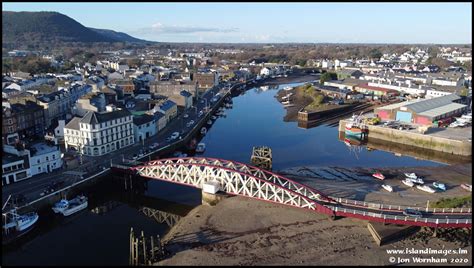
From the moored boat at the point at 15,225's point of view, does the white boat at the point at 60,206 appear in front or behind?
in front

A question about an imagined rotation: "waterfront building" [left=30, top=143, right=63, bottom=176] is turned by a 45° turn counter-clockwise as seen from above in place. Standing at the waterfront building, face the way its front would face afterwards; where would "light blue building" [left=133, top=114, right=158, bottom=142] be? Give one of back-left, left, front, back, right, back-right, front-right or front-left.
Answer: front-left

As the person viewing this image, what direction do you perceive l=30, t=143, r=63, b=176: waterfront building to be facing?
facing the viewer and to the right of the viewer

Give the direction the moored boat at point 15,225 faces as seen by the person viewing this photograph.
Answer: facing away from the viewer and to the right of the viewer

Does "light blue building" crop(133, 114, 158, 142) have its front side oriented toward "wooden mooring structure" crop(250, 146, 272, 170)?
yes

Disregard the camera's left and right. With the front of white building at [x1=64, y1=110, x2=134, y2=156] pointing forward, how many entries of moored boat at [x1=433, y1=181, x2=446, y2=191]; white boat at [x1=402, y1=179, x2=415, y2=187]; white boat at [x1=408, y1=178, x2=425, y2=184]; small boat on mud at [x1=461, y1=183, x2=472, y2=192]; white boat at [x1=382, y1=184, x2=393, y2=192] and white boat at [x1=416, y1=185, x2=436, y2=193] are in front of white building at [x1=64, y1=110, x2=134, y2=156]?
6

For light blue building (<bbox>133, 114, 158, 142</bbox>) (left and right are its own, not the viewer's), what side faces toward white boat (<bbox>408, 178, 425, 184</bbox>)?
front

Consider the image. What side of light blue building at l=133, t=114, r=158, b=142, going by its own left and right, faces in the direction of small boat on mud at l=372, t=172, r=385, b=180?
front

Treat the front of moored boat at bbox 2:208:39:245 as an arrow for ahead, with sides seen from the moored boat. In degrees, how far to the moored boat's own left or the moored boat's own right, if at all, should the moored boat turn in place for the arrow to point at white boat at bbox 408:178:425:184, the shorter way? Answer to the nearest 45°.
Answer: approximately 45° to the moored boat's own right

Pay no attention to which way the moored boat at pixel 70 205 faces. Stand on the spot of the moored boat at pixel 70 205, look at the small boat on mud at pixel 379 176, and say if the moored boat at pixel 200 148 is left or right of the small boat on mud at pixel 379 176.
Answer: left

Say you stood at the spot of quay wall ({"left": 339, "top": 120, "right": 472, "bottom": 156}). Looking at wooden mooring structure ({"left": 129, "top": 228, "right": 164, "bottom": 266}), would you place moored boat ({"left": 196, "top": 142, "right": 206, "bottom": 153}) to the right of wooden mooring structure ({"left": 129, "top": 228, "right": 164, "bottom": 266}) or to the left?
right

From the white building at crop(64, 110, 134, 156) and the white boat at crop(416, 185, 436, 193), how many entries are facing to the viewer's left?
1

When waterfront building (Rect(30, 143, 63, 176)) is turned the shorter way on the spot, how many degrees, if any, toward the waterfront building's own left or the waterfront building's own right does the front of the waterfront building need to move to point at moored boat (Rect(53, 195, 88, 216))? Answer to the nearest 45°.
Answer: approximately 45° to the waterfront building's own right

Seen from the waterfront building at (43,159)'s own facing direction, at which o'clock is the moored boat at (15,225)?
The moored boat is roughly at 2 o'clock from the waterfront building.

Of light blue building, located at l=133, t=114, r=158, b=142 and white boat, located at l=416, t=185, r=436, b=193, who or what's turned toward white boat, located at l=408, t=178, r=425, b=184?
the light blue building
